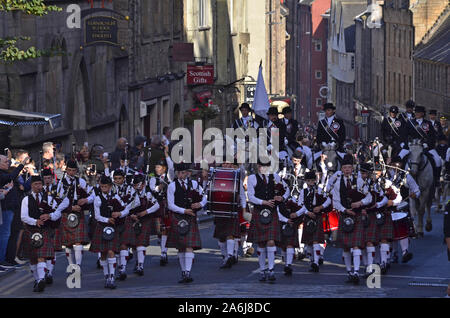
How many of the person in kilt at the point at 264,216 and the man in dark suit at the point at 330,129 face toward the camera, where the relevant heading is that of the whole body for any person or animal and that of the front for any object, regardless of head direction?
2

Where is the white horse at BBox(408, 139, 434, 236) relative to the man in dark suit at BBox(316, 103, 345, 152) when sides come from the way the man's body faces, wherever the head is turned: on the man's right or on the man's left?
on the man's left

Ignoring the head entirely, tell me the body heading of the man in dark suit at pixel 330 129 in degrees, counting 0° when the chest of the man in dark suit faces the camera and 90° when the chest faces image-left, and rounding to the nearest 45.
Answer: approximately 0°

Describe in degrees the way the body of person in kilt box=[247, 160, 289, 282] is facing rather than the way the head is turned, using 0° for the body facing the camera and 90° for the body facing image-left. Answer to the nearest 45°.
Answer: approximately 0°

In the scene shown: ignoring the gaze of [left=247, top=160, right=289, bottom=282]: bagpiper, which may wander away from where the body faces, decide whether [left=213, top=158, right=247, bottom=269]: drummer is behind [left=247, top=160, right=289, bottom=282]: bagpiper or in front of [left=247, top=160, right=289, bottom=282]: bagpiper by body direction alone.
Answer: behind

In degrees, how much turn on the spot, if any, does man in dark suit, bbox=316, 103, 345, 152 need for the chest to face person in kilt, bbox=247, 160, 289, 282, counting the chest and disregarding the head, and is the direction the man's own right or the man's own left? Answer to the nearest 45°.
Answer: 0° — they already face them

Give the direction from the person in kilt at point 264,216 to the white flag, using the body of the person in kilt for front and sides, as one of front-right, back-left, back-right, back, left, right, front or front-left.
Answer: back
